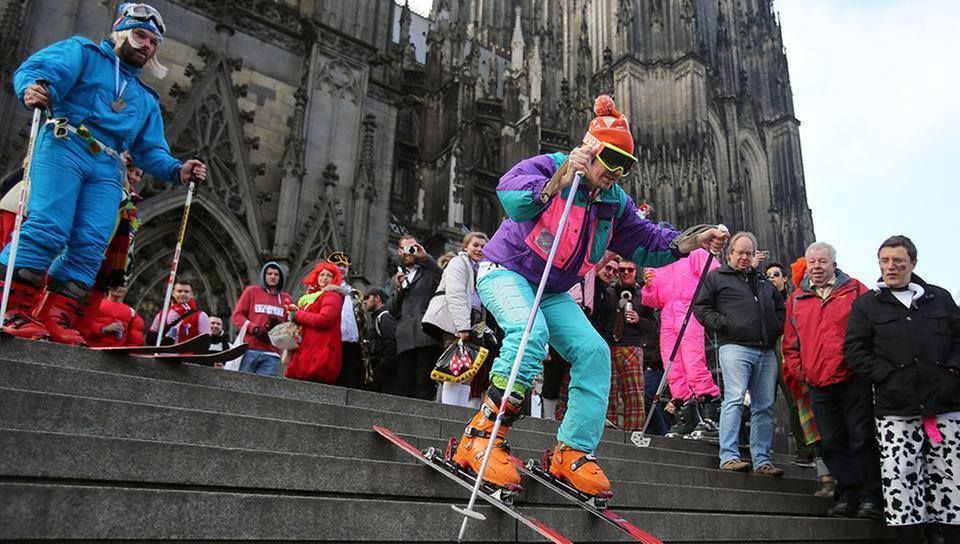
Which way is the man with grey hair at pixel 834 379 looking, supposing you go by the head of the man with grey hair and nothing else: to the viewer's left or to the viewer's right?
to the viewer's left

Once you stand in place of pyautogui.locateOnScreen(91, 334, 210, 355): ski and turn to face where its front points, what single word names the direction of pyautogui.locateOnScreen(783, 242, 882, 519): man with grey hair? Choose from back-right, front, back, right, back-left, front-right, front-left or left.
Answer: front

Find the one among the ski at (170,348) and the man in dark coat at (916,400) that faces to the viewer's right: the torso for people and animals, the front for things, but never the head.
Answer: the ski

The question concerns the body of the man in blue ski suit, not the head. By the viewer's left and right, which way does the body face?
facing the viewer and to the right of the viewer

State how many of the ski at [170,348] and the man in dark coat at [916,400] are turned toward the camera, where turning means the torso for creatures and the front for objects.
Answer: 1

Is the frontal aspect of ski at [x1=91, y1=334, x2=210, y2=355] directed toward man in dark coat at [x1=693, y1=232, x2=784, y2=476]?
yes

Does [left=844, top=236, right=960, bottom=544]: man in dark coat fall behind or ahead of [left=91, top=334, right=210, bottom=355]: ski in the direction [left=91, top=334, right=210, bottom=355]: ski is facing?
ahead

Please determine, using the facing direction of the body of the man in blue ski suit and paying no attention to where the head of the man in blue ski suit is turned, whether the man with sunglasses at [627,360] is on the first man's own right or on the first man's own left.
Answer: on the first man's own left

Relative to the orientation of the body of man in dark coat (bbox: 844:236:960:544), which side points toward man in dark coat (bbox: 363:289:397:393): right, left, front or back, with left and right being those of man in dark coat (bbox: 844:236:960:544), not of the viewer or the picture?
right

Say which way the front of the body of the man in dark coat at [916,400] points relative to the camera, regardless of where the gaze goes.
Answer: toward the camera

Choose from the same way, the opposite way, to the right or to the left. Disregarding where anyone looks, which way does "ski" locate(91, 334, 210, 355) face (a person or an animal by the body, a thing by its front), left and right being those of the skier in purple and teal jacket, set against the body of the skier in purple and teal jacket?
to the left

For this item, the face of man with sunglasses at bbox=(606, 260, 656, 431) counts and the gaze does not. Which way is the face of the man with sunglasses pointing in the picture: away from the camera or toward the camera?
toward the camera

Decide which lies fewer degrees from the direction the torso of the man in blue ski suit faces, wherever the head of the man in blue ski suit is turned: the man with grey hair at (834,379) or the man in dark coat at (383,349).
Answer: the man with grey hair
